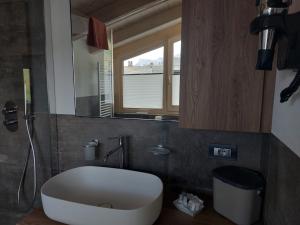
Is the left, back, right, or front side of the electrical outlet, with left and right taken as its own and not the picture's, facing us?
front

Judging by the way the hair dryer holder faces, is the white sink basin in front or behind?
in front

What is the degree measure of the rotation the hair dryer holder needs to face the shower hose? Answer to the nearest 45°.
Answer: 0° — it already faces it

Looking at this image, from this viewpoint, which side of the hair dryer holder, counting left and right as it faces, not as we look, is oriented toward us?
left

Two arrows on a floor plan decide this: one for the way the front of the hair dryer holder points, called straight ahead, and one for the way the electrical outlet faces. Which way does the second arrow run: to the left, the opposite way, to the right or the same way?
to the left

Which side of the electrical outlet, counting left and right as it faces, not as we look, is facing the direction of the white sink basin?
right

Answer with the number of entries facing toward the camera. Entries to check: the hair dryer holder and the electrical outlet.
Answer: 1
